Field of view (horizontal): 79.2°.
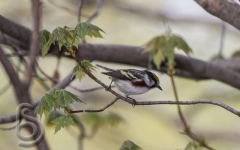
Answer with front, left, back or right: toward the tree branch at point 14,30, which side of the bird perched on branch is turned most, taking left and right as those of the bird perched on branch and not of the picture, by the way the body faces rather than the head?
back

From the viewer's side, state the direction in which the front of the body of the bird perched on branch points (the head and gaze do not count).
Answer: to the viewer's right
